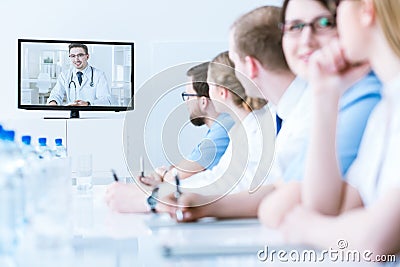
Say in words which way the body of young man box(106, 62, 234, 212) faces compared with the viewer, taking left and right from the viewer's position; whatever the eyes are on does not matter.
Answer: facing to the left of the viewer

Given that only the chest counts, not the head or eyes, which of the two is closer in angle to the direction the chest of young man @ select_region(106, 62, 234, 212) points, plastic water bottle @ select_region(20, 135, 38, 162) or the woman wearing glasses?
the plastic water bottle

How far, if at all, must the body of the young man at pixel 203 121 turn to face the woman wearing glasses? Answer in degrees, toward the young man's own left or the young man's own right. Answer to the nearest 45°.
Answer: approximately 90° to the young man's own left

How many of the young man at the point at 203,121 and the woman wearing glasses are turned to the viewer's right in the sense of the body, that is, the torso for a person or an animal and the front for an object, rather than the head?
0

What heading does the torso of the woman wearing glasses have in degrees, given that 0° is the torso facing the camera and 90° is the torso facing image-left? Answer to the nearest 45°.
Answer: approximately 45°

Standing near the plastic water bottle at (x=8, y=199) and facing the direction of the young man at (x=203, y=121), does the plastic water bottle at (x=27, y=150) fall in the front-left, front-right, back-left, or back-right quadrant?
front-left
